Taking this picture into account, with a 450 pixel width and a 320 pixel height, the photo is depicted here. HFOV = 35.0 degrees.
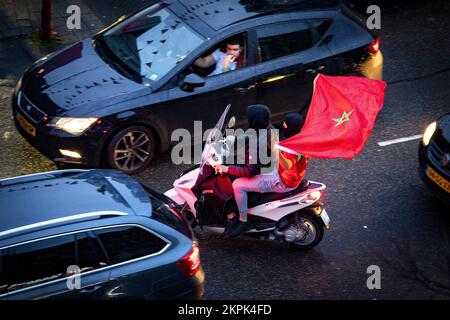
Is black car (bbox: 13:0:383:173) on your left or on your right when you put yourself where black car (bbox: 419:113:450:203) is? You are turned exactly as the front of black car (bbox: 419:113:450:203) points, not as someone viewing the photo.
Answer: on your right

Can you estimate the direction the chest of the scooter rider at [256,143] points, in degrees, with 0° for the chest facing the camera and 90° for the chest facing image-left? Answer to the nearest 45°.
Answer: approximately 90°

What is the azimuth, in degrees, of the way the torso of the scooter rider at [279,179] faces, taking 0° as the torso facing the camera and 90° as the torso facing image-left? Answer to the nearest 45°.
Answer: approximately 90°

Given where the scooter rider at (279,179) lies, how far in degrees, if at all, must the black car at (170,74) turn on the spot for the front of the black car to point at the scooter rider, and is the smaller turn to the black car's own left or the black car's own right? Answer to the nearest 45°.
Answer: approximately 90° to the black car's own left

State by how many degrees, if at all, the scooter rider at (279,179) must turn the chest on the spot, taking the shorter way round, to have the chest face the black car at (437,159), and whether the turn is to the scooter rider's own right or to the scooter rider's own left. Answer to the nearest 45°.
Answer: approximately 135° to the scooter rider's own right

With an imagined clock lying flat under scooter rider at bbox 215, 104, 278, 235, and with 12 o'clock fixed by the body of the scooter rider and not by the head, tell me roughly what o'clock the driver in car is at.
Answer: The driver in car is roughly at 3 o'clock from the scooter rider.

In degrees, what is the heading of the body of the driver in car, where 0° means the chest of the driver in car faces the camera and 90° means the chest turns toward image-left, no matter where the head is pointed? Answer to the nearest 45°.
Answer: approximately 45°

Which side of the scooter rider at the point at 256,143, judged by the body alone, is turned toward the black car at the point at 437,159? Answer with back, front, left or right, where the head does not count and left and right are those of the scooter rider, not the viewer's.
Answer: back

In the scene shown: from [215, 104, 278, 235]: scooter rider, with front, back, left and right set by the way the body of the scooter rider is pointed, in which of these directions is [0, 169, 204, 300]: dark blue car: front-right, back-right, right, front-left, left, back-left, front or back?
front-left

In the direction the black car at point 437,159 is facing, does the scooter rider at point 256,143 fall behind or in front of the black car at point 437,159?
in front
